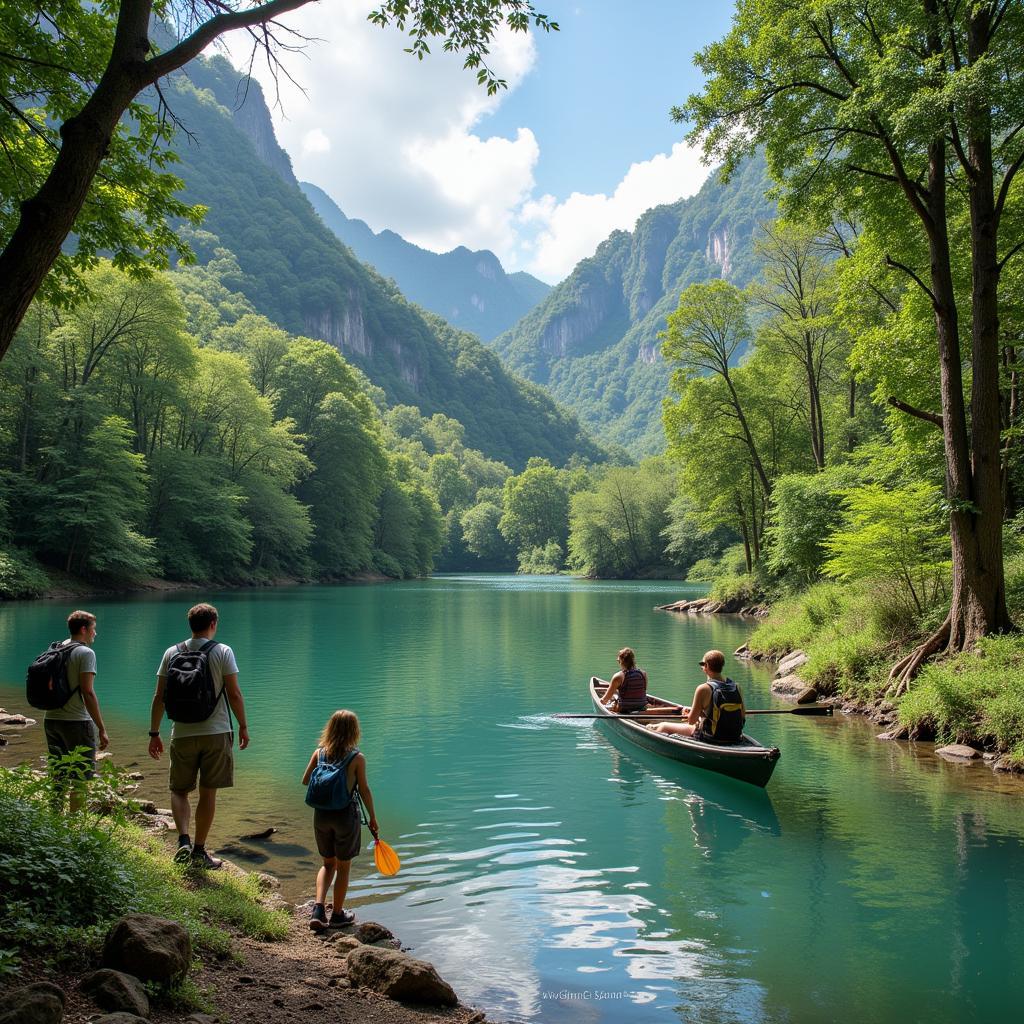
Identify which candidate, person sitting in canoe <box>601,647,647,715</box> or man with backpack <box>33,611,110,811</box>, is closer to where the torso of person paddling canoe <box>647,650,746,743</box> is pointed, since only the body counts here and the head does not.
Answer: the person sitting in canoe

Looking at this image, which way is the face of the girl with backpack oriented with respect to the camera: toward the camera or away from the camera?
away from the camera

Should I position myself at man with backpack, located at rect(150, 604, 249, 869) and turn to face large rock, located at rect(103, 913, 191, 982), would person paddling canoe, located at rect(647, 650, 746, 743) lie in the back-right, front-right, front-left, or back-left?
back-left

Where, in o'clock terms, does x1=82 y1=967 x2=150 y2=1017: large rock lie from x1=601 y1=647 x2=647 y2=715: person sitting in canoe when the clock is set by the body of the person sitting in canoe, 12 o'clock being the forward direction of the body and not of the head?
The large rock is roughly at 8 o'clock from the person sitting in canoe.

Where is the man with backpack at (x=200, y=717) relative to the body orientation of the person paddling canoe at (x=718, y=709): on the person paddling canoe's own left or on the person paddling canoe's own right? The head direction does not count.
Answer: on the person paddling canoe's own left

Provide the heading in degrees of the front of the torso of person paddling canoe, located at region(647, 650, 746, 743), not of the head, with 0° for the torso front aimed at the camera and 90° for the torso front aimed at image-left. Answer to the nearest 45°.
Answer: approximately 135°

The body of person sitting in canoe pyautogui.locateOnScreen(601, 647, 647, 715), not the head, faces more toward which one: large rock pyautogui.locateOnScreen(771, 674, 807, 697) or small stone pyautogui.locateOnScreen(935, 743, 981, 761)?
the large rock

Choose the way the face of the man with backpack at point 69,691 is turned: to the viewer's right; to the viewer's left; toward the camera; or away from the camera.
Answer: to the viewer's right

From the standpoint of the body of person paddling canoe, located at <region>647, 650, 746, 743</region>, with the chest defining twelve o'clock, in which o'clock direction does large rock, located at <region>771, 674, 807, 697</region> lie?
The large rock is roughly at 2 o'clock from the person paddling canoe.

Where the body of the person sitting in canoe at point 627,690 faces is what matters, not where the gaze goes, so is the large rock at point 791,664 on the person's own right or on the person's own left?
on the person's own right

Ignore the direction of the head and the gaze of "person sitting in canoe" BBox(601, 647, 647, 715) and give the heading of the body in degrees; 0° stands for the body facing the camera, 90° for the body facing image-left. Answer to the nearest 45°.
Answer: approximately 135°

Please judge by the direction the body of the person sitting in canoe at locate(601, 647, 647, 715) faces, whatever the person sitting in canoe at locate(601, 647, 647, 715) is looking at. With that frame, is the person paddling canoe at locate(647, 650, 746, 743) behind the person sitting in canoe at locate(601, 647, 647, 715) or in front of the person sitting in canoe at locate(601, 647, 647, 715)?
behind

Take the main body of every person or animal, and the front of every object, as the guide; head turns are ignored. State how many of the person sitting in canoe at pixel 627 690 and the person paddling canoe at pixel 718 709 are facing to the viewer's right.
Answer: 0
